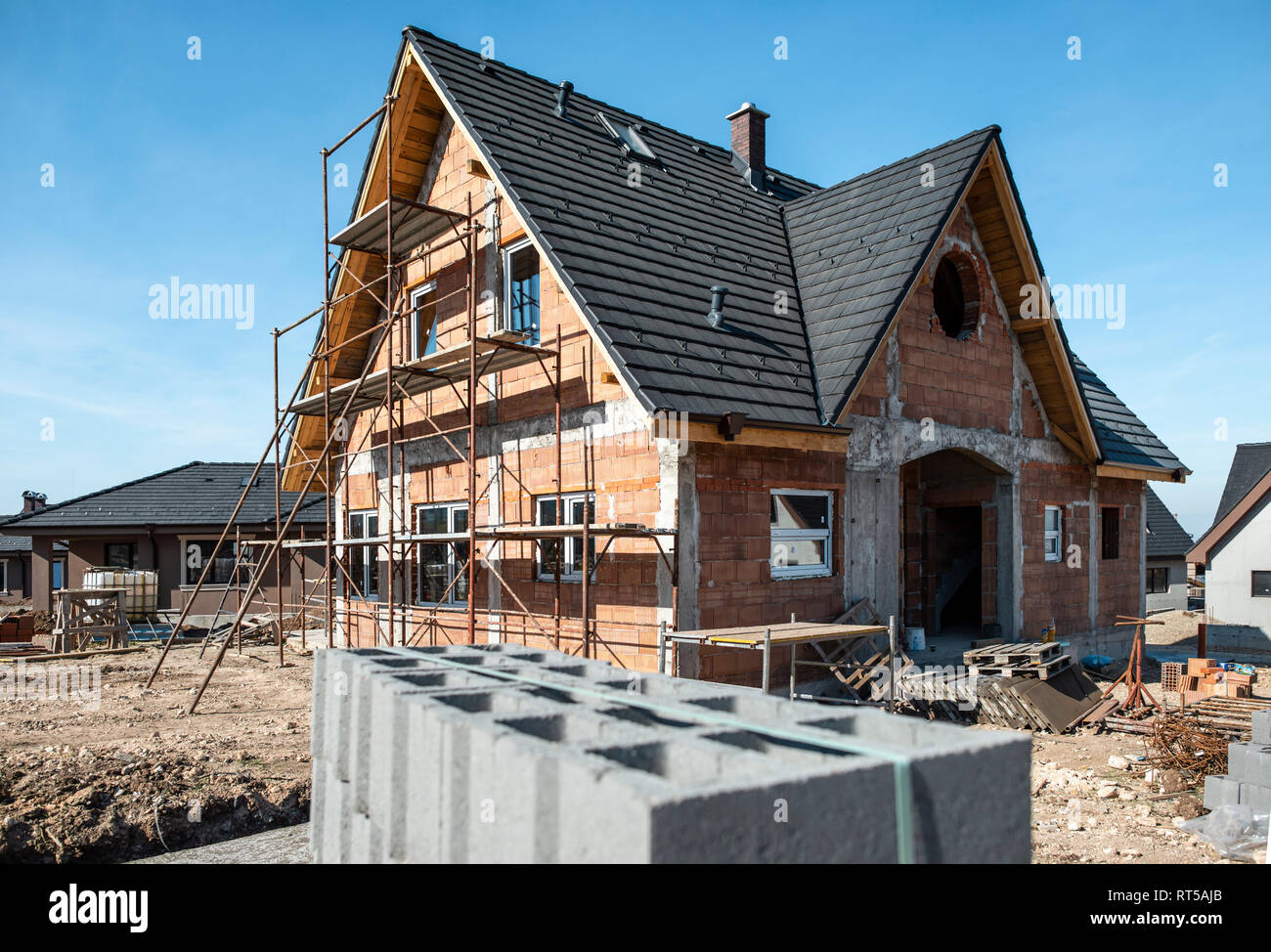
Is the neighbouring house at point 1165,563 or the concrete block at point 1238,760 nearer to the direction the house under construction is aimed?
the concrete block

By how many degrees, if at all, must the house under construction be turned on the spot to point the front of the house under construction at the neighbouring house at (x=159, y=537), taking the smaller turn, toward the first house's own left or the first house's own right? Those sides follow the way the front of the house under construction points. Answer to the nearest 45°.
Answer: approximately 180°

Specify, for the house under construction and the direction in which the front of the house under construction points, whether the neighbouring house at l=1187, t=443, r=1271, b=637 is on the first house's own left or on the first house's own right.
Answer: on the first house's own left

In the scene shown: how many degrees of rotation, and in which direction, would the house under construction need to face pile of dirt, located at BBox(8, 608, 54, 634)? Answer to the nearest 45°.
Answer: approximately 180°

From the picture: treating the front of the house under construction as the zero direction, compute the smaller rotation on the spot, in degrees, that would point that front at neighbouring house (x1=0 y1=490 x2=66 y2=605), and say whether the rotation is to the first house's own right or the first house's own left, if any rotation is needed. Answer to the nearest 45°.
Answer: approximately 180°

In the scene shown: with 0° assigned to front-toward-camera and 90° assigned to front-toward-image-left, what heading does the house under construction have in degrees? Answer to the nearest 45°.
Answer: approximately 315°

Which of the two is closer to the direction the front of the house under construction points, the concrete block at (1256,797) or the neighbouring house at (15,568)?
the concrete block
